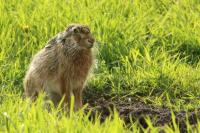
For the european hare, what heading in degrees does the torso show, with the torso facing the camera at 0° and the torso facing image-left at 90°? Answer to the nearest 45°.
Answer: approximately 315°
